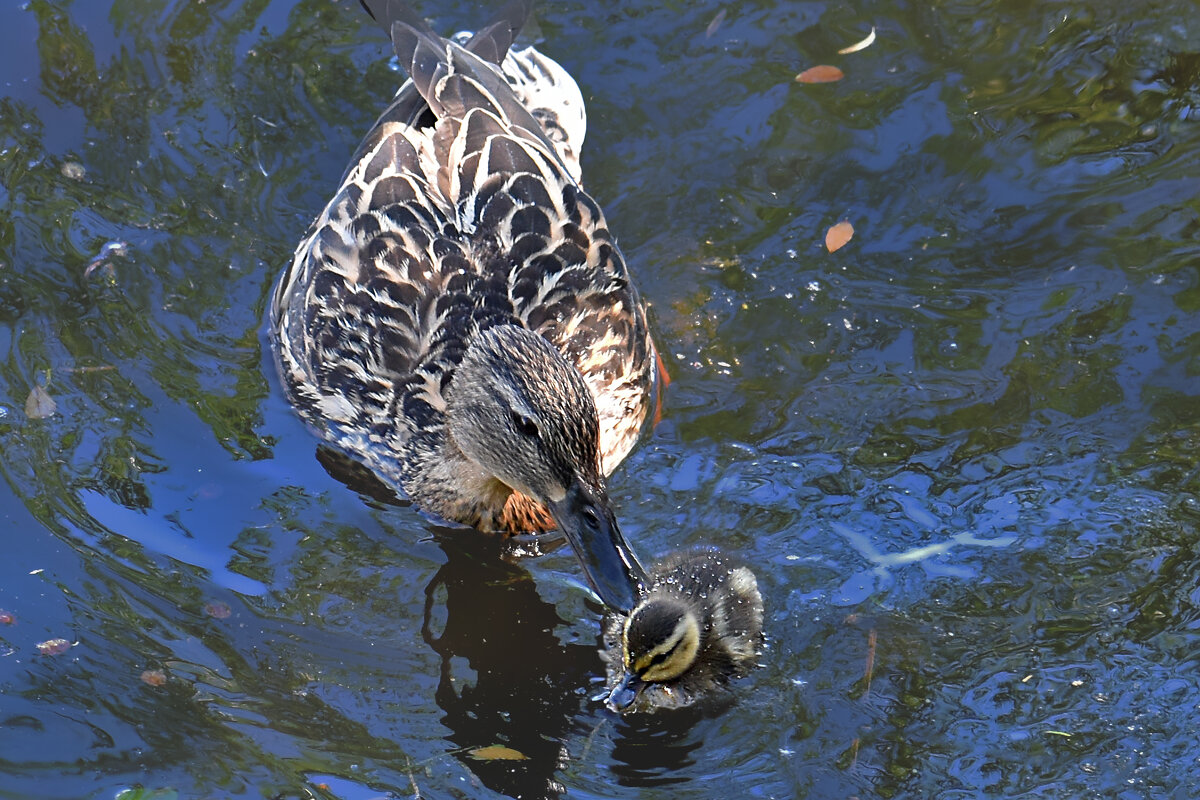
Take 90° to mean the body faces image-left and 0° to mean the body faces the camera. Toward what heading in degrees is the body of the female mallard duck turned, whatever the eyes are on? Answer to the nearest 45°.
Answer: approximately 0°

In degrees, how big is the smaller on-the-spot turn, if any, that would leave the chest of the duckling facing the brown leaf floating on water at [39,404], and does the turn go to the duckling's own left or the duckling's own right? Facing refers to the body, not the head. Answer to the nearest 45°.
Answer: approximately 90° to the duckling's own right

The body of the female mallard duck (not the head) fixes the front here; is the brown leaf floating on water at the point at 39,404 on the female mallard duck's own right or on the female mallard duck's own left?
on the female mallard duck's own right

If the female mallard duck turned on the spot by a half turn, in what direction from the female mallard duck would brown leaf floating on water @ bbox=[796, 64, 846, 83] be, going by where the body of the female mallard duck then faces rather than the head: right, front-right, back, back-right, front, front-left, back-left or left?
front-right

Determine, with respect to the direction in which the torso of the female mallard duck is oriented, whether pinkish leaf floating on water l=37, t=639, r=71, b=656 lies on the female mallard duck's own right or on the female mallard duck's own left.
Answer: on the female mallard duck's own right

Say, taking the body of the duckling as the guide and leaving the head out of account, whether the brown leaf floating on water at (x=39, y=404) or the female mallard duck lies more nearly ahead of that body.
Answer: the brown leaf floating on water

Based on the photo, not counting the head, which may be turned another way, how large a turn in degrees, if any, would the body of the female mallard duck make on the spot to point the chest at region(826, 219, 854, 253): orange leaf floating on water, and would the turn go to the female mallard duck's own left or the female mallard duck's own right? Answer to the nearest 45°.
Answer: approximately 135° to the female mallard duck's own left

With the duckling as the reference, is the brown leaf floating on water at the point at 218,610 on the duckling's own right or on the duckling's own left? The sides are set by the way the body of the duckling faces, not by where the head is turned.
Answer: on the duckling's own right

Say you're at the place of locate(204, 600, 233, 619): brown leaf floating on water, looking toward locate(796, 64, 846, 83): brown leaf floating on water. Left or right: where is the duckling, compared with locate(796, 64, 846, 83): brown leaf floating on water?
right

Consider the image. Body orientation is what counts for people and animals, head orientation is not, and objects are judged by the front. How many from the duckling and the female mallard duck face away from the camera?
0

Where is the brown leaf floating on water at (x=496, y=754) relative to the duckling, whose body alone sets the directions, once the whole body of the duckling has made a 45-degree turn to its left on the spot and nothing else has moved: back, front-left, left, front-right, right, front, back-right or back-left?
right

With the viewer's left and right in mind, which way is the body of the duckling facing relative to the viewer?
facing the viewer and to the left of the viewer

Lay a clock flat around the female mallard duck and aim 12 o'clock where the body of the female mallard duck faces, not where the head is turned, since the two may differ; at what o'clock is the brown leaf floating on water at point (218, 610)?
The brown leaf floating on water is roughly at 2 o'clock from the female mallard duck.

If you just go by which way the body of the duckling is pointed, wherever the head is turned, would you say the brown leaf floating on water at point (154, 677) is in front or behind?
in front
